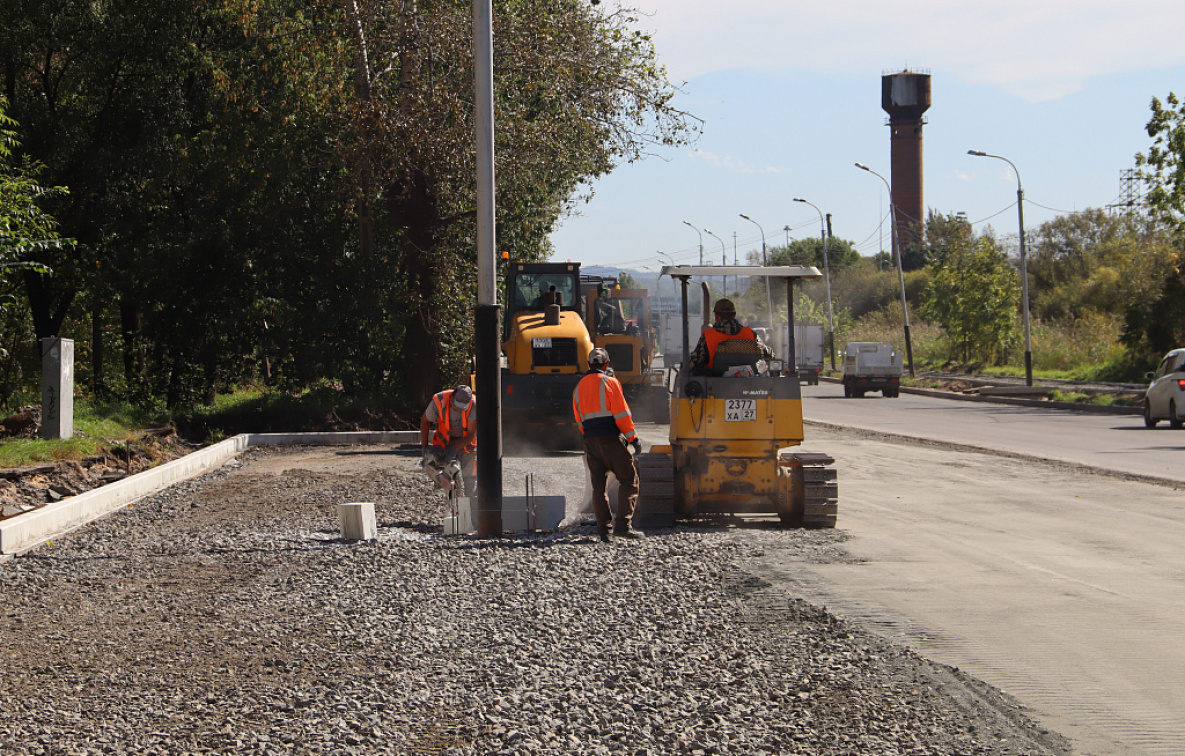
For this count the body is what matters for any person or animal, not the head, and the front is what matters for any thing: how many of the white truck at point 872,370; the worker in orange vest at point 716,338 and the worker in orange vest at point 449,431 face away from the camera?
2

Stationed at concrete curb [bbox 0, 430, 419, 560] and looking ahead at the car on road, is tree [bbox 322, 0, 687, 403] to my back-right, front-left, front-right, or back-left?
front-left

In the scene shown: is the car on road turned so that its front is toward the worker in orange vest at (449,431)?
no

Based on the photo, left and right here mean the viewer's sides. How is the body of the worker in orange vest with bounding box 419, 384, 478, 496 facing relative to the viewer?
facing the viewer

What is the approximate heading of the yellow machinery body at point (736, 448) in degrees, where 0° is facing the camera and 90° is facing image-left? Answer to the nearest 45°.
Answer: approximately 180°

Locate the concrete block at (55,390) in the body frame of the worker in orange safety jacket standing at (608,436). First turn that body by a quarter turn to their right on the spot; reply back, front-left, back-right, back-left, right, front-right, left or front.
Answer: back

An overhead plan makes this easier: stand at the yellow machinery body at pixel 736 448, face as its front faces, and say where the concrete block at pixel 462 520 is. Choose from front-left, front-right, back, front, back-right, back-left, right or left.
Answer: left

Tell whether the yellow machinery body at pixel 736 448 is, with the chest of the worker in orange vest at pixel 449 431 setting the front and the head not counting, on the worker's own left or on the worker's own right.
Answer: on the worker's own left

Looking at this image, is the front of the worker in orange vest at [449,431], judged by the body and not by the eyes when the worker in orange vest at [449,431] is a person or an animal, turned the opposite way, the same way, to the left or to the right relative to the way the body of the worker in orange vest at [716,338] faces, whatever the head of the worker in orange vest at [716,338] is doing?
the opposite way

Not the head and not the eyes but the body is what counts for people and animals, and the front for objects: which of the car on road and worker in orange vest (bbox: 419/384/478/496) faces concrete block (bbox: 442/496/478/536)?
the worker in orange vest

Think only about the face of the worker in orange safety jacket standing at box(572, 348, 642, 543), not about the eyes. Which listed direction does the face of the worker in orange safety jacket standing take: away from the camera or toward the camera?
away from the camera

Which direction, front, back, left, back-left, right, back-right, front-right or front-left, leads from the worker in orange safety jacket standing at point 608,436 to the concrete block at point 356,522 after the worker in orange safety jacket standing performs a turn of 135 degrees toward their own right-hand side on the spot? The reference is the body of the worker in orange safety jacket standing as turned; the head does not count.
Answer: right

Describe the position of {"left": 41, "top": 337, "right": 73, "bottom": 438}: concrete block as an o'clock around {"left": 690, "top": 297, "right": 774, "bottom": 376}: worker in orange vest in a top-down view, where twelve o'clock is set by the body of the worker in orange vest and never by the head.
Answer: The concrete block is roughly at 10 o'clock from the worker in orange vest.

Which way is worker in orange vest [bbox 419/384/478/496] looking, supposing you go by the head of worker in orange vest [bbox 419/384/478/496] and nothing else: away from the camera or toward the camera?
toward the camera

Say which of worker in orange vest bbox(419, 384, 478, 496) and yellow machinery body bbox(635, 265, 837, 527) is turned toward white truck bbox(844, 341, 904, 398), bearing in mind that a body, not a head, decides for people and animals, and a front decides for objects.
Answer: the yellow machinery body

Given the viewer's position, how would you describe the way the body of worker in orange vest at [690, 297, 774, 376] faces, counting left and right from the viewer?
facing away from the viewer

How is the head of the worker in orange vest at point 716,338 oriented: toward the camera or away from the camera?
away from the camera
